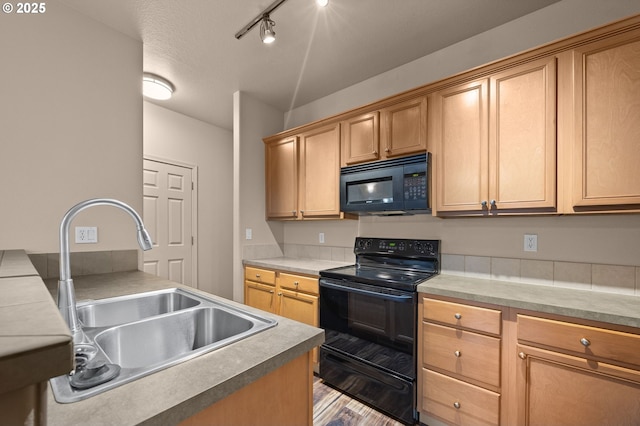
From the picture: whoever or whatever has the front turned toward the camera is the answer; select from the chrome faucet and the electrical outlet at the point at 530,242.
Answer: the electrical outlet

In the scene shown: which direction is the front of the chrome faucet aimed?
to the viewer's right

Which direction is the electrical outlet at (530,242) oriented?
toward the camera

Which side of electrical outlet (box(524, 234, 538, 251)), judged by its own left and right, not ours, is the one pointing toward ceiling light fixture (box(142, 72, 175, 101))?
right

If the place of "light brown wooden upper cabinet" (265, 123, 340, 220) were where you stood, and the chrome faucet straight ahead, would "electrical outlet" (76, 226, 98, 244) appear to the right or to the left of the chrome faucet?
right

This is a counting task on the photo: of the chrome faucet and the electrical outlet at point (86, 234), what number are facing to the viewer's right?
1

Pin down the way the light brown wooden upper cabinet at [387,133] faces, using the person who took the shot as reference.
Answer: facing the viewer and to the left of the viewer

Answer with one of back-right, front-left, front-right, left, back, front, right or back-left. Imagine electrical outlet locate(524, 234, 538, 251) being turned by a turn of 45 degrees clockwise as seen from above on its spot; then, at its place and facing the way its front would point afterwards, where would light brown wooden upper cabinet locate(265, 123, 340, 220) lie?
front-right

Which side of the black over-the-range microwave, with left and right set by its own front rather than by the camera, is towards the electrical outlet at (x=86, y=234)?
front

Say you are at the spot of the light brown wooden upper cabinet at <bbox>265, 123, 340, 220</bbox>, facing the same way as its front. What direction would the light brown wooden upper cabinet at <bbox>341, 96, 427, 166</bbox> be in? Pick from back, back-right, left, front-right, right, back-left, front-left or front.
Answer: left

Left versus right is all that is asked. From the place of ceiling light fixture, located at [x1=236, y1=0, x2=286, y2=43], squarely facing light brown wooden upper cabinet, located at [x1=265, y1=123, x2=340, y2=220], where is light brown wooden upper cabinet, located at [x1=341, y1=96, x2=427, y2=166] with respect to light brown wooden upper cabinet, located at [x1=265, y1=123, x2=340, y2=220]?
right

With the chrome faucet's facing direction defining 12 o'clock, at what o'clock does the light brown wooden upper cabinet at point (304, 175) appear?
The light brown wooden upper cabinet is roughly at 11 o'clock from the chrome faucet.

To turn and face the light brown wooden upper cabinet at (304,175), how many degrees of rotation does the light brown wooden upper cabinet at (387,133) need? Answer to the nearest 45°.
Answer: approximately 90° to its right
